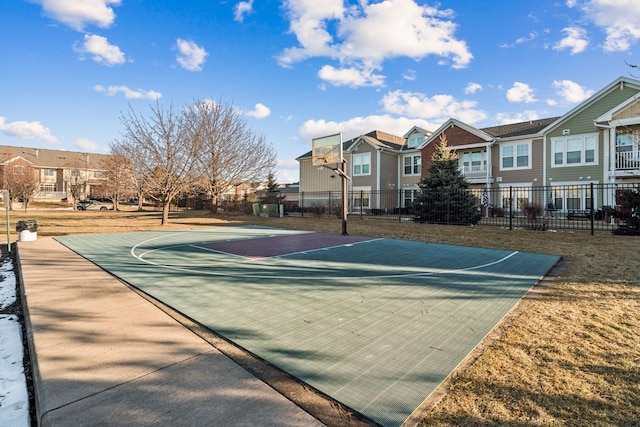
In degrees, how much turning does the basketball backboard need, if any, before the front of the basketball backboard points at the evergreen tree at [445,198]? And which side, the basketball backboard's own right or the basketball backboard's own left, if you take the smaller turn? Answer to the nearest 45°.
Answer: approximately 135° to the basketball backboard's own left

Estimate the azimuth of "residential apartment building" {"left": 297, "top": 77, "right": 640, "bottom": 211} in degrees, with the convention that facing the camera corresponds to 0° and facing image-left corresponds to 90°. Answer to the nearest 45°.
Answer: approximately 45°

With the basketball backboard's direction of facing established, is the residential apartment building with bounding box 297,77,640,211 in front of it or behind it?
behind

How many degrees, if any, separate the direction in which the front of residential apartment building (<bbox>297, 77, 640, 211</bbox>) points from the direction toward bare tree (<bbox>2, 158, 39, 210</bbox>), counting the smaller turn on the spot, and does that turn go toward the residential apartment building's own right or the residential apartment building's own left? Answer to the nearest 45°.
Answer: approximately 45° to the residential apartment building's own right

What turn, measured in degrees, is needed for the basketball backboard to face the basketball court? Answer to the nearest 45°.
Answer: approximately 45° to its left

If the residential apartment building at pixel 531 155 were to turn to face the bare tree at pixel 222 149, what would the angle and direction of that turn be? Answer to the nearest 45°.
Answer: approximately 45° to its right

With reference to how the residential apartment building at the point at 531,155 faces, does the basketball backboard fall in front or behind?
in front

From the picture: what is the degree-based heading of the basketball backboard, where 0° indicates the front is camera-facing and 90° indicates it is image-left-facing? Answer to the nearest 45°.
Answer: approximately 45°
